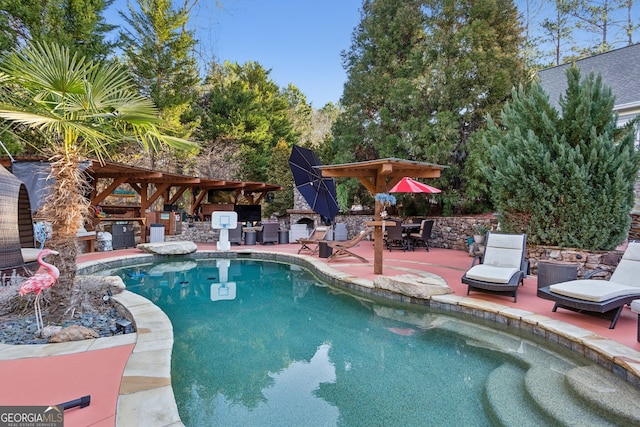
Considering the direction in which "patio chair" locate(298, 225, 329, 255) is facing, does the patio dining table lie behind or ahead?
behind

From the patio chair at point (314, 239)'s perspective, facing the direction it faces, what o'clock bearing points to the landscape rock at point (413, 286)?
The landscape rock is roughly at 10 o'clock from the patio chair.

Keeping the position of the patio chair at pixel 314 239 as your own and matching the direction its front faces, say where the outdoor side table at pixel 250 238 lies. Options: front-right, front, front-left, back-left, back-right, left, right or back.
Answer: right

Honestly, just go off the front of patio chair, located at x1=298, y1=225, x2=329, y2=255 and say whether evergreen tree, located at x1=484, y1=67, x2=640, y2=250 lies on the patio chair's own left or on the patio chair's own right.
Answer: on the patio chair's own left

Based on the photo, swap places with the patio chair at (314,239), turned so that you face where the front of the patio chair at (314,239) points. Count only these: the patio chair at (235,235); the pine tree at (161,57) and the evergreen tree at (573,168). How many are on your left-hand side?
1

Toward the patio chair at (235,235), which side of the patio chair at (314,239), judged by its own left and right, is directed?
right

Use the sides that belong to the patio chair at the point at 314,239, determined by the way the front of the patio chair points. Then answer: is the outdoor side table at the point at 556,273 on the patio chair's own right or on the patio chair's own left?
on the patio chair's own left

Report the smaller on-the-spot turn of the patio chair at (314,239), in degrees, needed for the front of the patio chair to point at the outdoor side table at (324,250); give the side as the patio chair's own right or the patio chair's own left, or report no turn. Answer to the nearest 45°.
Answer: approximately 45° to the patio chair's own left

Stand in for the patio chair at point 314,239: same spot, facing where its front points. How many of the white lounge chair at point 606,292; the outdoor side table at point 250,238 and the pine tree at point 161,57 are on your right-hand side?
2

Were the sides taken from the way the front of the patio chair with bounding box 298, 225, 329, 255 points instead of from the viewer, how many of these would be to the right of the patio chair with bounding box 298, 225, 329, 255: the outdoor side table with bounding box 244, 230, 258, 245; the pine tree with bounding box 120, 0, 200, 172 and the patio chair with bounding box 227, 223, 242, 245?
3

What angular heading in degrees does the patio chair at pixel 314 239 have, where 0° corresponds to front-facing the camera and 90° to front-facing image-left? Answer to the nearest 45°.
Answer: approximately 45°

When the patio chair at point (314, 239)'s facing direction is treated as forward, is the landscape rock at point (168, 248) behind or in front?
in front

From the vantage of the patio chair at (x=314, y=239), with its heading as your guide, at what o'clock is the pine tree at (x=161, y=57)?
The pine tree is roughly at 3 o'clock from the patio chair.

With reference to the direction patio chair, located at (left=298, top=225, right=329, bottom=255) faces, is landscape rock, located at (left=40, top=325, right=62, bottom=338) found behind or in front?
in front

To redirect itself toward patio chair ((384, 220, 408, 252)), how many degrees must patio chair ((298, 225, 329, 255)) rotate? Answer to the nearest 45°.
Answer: approximately 135° to its left
